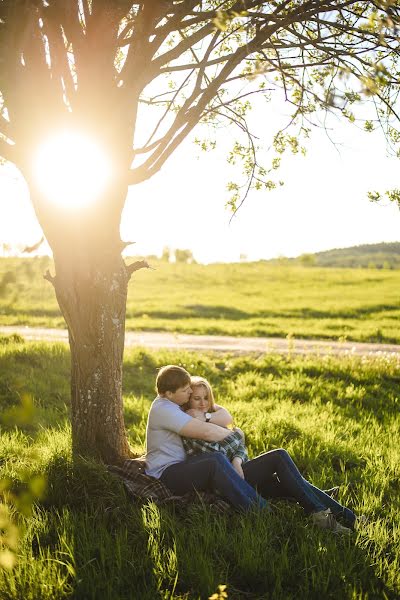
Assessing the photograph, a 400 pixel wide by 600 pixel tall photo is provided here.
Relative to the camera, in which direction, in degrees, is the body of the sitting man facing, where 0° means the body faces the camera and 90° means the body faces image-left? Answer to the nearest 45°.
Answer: approximately 270°

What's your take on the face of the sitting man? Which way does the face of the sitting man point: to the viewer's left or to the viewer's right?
to the viewer's right

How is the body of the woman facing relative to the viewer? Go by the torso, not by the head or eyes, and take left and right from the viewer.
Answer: facing the viewer and to the right of the viewer
